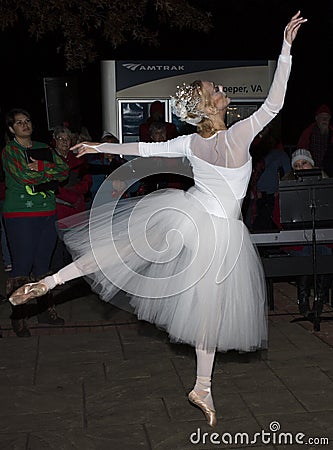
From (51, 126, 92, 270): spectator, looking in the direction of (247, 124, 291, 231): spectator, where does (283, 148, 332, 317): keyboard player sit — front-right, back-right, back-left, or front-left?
front-right

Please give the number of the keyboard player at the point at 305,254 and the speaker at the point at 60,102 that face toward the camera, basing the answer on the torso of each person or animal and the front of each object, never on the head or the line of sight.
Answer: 2

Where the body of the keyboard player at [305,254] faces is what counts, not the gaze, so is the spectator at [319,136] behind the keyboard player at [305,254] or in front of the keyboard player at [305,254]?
behind

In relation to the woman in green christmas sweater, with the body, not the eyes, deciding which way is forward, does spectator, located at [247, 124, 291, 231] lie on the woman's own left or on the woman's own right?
on the woman's own left

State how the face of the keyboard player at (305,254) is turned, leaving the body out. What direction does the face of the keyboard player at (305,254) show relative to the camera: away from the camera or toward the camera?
toward the camera

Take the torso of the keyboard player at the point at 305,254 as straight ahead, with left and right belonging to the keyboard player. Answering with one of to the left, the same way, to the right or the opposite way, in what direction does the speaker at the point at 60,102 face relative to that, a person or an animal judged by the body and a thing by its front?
the same way

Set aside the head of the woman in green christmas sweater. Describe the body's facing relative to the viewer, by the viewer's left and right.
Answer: facing the viewer and to the right of the viewer

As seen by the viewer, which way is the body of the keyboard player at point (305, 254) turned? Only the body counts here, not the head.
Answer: toward the camera

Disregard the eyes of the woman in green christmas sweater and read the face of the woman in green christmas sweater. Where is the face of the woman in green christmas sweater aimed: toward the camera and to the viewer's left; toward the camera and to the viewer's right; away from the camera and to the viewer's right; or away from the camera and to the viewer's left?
toward the camera and to the viewer's right

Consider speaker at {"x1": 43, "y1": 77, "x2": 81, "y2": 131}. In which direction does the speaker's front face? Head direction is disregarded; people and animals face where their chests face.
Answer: toward the camera
